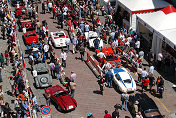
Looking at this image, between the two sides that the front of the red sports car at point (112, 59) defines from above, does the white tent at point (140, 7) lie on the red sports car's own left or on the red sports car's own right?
on the red sports car's own left

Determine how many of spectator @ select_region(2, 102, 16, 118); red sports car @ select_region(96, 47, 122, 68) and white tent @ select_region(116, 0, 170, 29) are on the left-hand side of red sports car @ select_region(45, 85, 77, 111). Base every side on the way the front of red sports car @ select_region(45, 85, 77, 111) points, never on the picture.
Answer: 2

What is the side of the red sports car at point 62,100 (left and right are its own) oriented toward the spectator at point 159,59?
left

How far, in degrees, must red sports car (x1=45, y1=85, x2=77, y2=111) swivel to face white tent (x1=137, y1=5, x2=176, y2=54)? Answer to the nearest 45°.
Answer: approximately 90° to its left

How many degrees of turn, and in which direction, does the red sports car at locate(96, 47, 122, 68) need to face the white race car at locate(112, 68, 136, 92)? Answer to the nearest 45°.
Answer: approximately 180°

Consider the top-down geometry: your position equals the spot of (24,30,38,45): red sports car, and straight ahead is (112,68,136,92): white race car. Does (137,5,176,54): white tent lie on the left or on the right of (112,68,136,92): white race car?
left

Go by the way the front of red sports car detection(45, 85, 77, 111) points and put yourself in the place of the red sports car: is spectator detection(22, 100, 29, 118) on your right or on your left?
on your right
